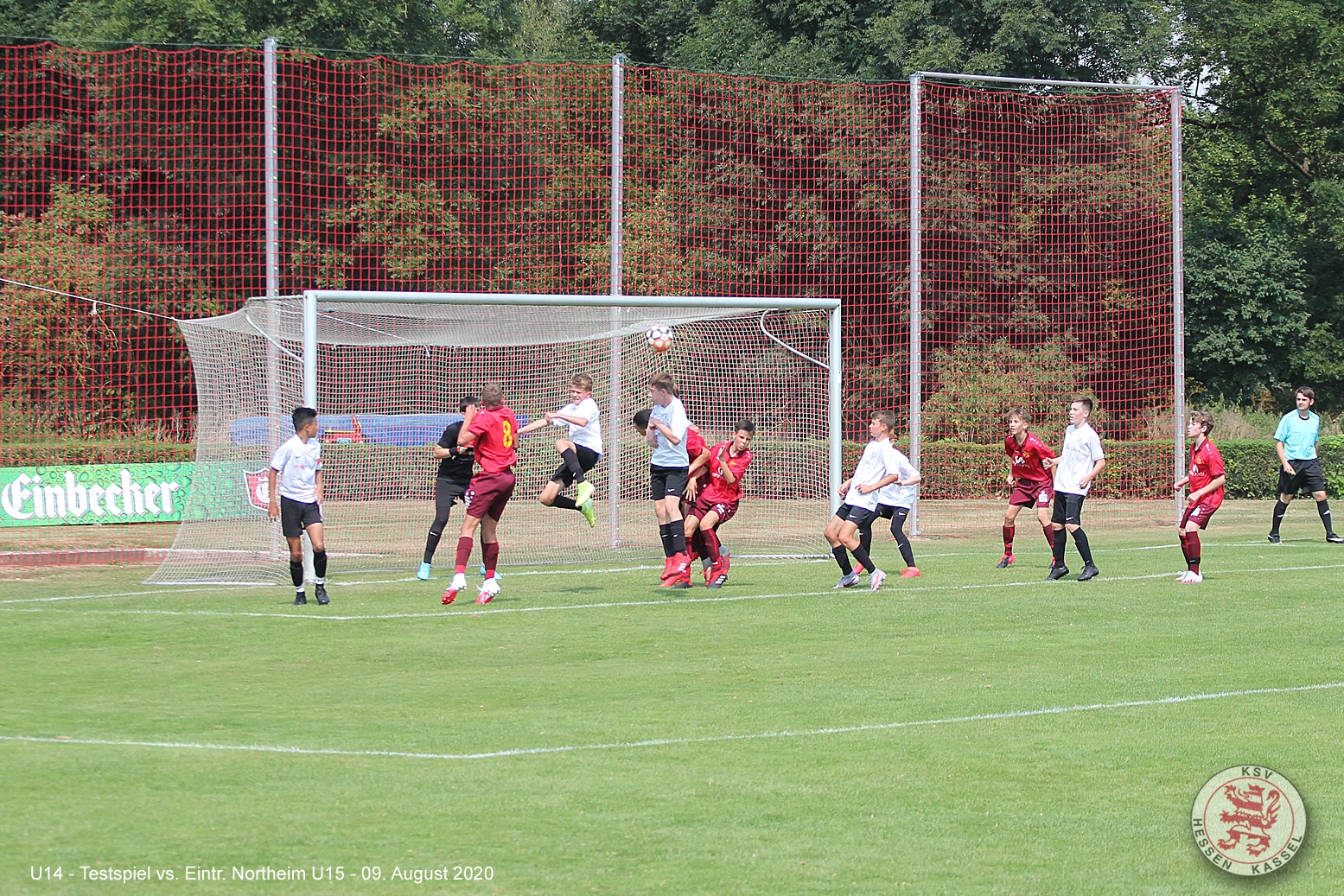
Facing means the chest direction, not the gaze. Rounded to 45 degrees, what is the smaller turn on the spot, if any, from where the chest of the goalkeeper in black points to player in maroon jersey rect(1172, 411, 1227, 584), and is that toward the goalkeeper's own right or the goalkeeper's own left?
approximately 45° to the goalkeeper's own left

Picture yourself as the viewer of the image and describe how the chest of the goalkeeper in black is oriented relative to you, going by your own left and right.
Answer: facing the viewer and to the right of the viewer

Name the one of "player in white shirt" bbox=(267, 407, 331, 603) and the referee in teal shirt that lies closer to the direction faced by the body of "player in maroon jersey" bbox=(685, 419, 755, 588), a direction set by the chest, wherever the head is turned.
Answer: the player in white shirt

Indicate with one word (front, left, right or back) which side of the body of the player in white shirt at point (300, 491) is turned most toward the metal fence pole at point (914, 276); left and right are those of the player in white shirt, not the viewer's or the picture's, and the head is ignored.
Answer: left

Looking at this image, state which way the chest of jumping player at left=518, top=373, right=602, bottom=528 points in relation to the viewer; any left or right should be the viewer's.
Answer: facing the viewer and to the left of the viewer

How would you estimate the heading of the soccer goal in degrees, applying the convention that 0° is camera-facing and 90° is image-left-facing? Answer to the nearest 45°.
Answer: approximately 315°

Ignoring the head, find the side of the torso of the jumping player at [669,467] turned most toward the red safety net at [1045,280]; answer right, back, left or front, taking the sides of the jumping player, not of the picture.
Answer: back

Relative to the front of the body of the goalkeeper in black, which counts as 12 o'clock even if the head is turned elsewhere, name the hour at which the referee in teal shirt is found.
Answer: The referee in teal shirt is roughly at 10 o'clock from the goalkeeper in black.

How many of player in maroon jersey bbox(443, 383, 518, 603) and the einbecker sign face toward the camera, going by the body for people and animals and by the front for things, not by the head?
1

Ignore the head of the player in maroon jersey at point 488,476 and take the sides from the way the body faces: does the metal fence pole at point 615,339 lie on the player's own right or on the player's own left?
on the player's own right

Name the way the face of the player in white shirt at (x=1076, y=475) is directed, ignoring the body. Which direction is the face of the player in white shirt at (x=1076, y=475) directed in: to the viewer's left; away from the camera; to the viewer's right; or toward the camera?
to the viewer's left

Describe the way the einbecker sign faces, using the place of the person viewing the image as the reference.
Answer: facing the viewer

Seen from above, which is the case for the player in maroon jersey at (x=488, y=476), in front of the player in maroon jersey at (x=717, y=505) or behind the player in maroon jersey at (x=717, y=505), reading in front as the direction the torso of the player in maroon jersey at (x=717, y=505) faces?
in front

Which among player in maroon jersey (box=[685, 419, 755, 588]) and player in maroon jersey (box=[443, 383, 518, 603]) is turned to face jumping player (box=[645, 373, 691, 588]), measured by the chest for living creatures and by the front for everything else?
player in maroon jersey (box=[685, 419, 755, 588])

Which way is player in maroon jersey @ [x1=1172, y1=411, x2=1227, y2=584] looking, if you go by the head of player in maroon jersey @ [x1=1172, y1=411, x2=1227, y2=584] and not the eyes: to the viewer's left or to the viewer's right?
to the viewer's left

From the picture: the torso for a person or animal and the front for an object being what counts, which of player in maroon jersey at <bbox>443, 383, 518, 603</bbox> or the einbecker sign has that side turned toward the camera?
the einbecker sign

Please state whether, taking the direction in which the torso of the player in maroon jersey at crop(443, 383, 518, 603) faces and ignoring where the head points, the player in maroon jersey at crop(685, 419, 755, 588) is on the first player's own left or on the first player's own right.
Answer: on the first player's own right
